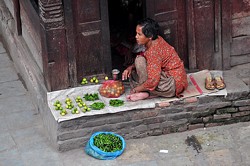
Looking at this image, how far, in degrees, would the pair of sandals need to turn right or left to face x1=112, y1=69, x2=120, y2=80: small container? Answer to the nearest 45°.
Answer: approximately 90° to its right

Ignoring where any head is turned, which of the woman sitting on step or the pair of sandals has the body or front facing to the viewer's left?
the woman sitting on step

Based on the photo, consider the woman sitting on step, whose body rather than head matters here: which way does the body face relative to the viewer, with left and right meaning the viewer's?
facing to the left of the viewer

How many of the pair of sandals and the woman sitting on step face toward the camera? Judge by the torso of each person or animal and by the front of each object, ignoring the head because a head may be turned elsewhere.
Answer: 1

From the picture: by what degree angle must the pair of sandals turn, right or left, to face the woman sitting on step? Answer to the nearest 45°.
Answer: approximately 45° to its right

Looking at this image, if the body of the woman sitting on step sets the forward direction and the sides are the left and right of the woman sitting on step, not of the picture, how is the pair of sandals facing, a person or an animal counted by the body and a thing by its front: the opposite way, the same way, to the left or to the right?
to the left

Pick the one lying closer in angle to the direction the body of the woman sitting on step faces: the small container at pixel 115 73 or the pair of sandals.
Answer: the small container

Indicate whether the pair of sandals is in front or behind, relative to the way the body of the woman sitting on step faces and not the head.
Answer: behind

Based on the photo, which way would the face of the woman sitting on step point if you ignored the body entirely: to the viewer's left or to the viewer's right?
to the viewer's left

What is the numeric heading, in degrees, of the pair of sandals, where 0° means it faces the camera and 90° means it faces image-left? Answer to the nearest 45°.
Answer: approximately 0°
